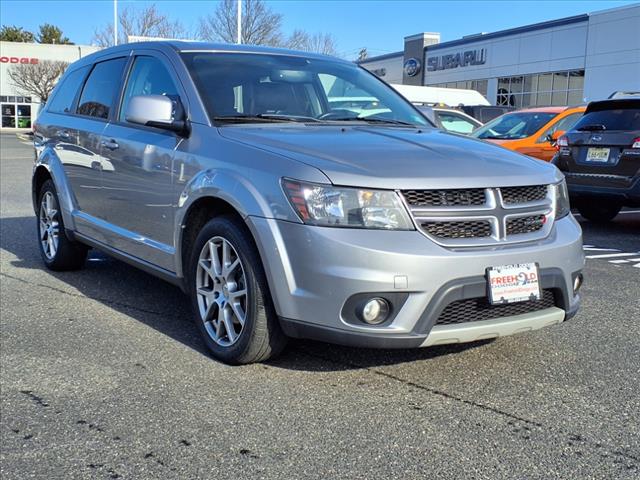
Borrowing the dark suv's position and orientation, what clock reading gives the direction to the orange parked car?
The orange parked car is roughly at 10 o'clock from the dark suv.

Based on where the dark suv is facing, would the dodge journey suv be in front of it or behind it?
behind

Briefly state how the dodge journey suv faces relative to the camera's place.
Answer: facing the viewer and to the right of the viewer

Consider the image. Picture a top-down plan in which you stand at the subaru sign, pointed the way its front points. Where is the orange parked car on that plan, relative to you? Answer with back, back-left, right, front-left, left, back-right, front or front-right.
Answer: front-left

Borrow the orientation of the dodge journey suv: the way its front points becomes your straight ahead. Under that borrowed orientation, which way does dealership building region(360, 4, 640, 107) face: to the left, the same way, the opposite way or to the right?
to the right

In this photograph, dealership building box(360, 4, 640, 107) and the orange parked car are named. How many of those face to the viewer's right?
0

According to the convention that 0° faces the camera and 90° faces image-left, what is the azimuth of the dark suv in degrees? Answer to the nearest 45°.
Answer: approximately 225°

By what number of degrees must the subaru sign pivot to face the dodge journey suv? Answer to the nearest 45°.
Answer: approximately 45° to its left

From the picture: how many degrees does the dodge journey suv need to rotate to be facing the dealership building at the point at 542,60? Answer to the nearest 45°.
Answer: approximately 135° to its left

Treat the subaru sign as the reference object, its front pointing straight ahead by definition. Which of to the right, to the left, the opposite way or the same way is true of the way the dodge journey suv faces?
to the left

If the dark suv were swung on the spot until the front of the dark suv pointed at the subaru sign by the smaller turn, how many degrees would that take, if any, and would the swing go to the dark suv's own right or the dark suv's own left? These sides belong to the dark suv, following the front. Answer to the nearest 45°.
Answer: approximately 45° to the dark suv's own left

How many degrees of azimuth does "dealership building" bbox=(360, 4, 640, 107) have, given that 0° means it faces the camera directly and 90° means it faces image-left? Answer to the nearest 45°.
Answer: approximately 45°

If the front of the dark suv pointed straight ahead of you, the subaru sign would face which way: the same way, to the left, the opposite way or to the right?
the opposite way
